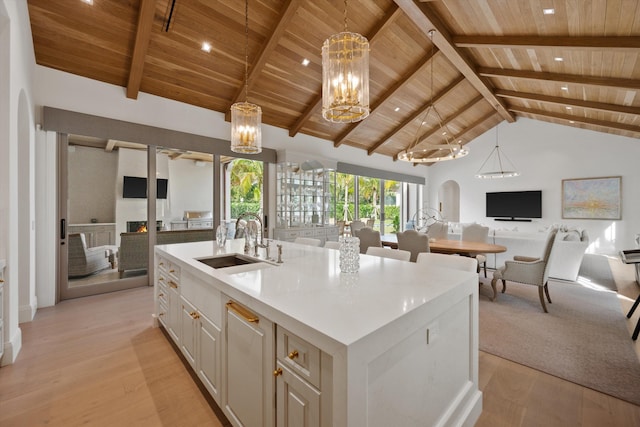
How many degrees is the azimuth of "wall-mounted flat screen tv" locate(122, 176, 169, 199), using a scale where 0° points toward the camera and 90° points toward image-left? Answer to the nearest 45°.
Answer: approximately 0°

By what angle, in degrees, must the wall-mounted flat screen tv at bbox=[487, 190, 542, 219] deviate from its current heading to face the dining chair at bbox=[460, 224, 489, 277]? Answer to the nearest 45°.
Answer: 0° — it already faces it

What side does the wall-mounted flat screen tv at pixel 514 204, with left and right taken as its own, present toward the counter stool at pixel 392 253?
front

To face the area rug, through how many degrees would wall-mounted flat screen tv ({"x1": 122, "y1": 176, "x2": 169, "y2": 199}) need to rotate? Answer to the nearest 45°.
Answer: approximately 45° to its left

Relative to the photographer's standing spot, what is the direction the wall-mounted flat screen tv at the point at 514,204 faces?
facing the viewer

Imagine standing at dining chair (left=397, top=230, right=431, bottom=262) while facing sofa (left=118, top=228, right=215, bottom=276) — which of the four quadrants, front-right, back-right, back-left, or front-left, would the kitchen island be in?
front-left

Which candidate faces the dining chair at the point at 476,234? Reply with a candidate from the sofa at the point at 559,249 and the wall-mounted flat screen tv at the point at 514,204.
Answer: the wall-mounted flat screen tv

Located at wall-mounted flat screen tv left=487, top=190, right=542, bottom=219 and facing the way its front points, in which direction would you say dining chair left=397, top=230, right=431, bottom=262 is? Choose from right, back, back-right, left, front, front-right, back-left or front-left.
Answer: front

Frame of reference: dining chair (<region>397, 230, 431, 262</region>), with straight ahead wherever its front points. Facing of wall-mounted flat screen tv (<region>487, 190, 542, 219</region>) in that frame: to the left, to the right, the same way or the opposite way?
the opposite way

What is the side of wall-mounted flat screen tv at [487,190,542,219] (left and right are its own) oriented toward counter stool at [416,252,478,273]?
front

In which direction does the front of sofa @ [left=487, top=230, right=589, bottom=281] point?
away from the camera

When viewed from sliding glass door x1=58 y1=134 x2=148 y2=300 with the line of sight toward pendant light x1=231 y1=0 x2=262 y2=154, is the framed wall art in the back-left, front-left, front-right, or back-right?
front-left

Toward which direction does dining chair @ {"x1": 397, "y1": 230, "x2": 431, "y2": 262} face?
away from the camera

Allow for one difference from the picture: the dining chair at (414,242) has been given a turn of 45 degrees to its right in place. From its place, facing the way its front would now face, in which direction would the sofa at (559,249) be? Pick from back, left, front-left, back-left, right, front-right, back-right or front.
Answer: front
